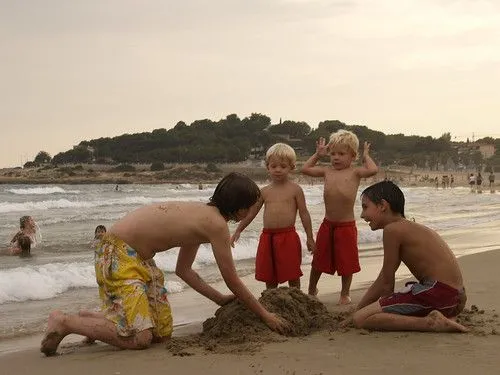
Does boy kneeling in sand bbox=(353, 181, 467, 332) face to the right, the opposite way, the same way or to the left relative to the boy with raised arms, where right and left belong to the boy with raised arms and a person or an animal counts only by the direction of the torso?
to the right

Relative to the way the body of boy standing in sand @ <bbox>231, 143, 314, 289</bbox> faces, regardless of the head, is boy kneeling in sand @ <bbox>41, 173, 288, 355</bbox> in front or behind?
in front

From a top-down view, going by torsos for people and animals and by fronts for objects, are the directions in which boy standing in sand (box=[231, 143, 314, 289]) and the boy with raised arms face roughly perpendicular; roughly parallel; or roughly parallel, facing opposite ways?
roughly parallel

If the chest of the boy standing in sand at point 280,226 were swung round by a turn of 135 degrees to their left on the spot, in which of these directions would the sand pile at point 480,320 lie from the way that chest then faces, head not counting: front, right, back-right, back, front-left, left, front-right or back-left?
right

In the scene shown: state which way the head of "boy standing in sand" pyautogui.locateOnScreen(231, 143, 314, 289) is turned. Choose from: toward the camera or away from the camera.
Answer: toward the camera

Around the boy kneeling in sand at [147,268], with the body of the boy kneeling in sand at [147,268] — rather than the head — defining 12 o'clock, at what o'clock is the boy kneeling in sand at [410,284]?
the boy kneeling in sand at [410,284] is roughly at 12 o'clock from the boy kneeling in sand at [147,268].

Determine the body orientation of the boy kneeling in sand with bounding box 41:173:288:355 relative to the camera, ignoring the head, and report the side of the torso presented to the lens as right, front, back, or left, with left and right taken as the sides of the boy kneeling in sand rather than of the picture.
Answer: right

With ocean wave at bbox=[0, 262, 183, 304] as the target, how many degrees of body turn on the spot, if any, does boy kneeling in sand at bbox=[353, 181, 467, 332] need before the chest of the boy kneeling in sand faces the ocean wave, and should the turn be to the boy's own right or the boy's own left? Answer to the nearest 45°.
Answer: approximately 45° to the boy's own right

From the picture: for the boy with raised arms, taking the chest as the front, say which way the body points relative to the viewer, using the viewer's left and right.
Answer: facing the viewer

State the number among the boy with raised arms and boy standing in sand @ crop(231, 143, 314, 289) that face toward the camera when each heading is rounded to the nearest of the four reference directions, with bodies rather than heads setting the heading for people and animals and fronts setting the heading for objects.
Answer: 2

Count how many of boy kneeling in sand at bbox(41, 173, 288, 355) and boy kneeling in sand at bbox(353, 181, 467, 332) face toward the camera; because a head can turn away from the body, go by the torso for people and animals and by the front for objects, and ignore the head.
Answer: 0

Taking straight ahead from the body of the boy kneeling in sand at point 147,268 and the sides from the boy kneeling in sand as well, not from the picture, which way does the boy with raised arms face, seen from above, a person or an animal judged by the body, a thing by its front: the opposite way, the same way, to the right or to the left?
to the right

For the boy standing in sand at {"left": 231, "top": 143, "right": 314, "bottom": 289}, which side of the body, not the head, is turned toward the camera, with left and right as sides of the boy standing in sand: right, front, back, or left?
front

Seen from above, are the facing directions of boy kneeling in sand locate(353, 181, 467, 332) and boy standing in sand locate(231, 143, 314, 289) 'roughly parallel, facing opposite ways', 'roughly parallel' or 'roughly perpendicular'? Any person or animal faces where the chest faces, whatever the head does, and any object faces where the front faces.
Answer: roughly perpendicular

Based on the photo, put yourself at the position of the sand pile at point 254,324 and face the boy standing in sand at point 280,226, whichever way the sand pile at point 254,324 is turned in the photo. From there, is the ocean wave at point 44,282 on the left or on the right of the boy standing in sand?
left

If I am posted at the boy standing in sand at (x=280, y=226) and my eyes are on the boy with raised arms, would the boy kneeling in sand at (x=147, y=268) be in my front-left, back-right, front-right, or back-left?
back-right

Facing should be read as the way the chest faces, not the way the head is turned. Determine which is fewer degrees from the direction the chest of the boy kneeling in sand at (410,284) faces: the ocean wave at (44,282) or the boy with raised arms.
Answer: the ocean wave

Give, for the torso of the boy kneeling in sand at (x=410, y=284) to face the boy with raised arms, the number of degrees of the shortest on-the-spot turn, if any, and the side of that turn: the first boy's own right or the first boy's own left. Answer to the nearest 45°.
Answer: approximately 90° to the first boy's own right

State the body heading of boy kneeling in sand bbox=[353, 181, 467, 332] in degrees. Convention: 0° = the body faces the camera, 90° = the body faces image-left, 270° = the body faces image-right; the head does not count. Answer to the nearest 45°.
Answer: approximately 90°
